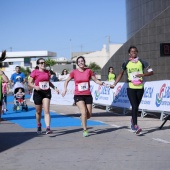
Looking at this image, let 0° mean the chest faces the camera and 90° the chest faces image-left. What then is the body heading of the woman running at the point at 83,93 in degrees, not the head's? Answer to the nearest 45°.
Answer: approximately 0°

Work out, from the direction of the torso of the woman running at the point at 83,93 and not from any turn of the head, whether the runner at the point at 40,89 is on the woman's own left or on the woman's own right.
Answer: on the woman's own right

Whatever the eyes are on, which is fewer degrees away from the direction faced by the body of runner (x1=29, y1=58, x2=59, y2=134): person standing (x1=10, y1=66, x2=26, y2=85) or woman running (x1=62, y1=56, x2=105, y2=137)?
the woman running

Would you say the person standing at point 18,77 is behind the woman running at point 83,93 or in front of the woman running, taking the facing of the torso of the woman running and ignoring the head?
behind

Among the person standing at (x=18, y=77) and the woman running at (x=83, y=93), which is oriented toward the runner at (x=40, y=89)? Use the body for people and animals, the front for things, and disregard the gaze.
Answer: the person standing

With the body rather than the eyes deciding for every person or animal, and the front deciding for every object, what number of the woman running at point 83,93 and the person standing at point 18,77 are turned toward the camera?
2

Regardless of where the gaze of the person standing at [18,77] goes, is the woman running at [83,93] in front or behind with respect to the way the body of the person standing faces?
in front

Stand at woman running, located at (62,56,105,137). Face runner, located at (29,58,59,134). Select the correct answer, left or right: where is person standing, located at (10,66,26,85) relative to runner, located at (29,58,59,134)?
right

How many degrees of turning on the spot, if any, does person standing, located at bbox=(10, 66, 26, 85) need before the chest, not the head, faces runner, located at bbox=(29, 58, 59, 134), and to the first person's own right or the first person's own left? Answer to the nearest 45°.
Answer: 0° — they already face them
